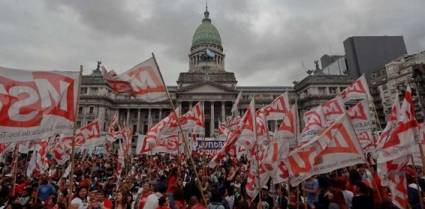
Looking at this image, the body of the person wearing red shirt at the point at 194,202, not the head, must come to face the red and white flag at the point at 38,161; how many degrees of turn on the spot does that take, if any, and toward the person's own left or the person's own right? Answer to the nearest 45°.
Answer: approximately 45° to the person's own left

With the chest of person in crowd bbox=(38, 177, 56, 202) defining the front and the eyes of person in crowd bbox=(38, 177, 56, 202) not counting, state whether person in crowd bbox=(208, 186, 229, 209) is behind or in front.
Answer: behind

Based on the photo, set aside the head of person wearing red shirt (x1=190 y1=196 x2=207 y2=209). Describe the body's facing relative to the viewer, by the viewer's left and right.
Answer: facing away from the viewer

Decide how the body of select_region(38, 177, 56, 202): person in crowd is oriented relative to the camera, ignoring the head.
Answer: away from the camera

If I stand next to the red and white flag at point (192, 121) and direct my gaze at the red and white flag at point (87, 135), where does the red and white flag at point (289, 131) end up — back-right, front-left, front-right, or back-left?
back-left

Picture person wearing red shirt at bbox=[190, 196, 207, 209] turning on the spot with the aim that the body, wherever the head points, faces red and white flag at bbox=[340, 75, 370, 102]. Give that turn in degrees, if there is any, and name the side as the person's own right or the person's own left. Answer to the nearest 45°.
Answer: approximately 45° to the person's own right

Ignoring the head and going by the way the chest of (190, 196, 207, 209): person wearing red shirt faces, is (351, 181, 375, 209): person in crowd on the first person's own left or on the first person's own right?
on the first person's own right
